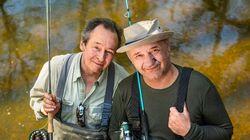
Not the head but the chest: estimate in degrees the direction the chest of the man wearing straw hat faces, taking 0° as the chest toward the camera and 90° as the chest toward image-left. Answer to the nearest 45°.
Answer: approximately 0°
